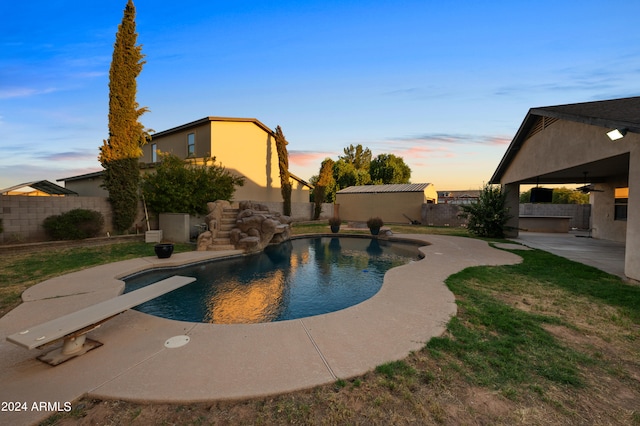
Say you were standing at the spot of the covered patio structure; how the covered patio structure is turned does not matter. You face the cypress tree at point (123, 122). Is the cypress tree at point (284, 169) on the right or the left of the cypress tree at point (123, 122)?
right

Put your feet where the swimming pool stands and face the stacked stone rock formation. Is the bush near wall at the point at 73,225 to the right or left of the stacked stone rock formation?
left

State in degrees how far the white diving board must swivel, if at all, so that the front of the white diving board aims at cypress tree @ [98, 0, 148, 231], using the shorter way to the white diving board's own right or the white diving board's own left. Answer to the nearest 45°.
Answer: approximately 45° to the white diving board's own left

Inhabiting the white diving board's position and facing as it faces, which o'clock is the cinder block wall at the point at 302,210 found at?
The cinder block wall is roughly at 12 o'clock from the white diving board.

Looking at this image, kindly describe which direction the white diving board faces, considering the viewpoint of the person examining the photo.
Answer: facing away from the viewer and to the right of the viewer

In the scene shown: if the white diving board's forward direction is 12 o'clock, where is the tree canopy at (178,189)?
The tree canopy is roughly at 11 o'clock from the white diving board.

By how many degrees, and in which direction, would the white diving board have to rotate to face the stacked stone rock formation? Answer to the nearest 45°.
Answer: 0° — it already faces it
